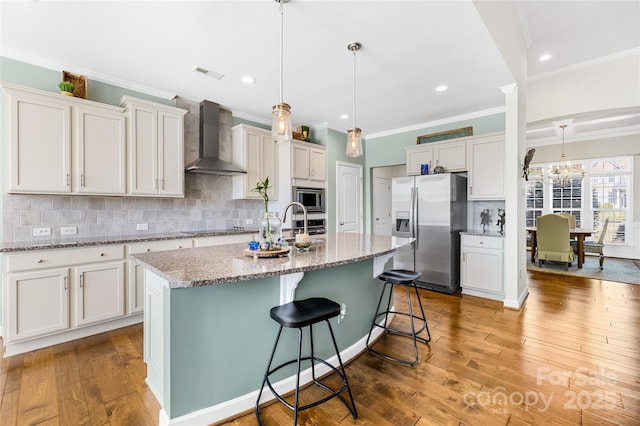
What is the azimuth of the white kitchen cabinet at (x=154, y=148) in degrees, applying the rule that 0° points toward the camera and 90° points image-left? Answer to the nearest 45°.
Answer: approximately 315°

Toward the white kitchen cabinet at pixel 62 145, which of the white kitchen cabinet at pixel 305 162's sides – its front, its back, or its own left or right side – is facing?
right

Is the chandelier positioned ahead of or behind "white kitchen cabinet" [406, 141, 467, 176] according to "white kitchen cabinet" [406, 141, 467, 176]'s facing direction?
behind

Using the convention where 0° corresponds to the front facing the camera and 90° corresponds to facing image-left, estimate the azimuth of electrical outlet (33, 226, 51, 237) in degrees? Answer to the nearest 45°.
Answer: approximately 0°

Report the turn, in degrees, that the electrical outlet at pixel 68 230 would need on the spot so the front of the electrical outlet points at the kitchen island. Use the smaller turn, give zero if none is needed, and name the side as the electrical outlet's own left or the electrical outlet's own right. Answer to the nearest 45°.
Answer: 0° — it already faces it

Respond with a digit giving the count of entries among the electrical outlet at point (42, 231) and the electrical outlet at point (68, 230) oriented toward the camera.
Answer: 2

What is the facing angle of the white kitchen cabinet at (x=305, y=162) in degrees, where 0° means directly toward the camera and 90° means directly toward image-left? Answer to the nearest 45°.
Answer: approximately 315°
